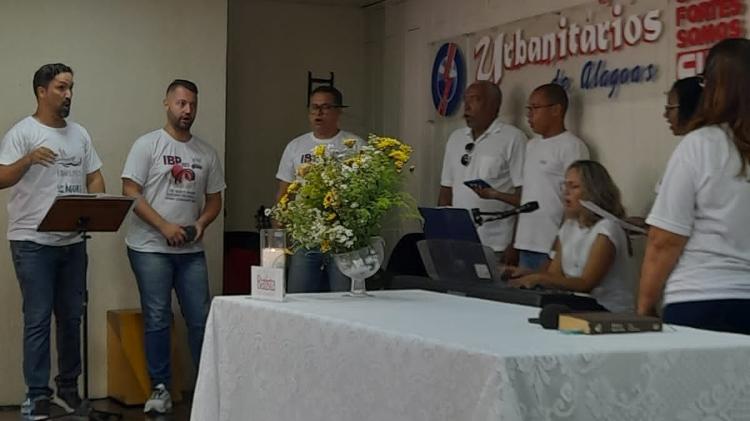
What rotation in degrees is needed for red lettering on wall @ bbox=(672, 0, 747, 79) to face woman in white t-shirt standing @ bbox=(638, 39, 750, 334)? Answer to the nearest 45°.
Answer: approximately 45° to its left

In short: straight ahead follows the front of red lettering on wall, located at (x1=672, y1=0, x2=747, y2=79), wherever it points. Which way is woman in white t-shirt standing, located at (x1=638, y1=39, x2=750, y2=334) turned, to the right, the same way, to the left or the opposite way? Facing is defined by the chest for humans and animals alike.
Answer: to the right

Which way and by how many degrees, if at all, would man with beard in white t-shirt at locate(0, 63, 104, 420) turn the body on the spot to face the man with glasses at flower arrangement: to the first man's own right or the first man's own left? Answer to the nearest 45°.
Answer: approximately 45° to the first man's own left

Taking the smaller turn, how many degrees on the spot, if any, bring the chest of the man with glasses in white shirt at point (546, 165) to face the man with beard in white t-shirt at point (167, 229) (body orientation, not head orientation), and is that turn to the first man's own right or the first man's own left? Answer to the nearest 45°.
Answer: approximately 45° to the first man's own right

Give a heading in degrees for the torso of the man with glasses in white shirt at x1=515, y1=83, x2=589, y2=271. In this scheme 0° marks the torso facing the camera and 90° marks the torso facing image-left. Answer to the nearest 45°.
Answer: approximately 45°

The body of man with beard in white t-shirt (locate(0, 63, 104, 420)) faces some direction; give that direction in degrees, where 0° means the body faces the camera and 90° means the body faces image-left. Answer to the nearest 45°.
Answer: approximately 315°

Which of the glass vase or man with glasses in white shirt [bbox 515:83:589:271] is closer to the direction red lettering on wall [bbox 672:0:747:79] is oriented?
the glass vase

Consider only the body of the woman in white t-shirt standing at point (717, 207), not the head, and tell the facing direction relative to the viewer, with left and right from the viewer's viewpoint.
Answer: facing away from the viewer and to the left of the viewer
